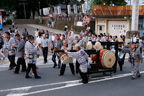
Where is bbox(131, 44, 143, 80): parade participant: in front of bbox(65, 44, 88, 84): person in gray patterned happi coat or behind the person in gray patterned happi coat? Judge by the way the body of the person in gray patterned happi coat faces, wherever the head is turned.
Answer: behind
